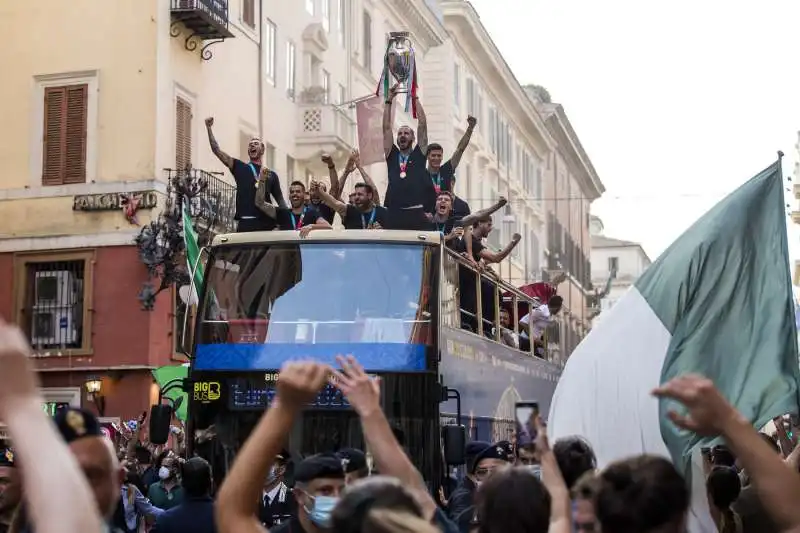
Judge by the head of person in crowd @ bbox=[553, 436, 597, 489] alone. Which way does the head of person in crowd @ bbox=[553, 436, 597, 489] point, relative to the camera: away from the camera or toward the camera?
away from the camera

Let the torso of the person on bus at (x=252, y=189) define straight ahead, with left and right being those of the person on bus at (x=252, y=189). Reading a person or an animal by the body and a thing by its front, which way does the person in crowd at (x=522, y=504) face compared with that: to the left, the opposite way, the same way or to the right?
the opposite way

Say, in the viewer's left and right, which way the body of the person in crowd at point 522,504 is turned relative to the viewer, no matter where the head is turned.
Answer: facing away from the viewer

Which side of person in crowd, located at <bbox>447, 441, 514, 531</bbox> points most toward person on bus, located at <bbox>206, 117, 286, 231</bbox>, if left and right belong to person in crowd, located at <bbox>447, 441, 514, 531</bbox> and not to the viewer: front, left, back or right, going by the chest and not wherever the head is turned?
back

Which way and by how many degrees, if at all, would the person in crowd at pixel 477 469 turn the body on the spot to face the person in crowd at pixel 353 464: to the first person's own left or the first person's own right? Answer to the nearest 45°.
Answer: approximately 45° to the first person's own right

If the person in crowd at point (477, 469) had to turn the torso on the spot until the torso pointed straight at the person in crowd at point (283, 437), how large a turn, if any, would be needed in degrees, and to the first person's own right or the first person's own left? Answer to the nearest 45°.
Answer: approximately 45° to the first person's own right

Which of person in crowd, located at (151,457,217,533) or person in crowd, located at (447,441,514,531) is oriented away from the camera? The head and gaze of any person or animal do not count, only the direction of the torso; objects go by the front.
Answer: person in crowd, located at (151,457,217,533)

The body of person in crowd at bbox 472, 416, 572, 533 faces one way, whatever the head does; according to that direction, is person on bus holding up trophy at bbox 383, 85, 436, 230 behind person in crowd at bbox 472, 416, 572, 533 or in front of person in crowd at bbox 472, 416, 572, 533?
in front

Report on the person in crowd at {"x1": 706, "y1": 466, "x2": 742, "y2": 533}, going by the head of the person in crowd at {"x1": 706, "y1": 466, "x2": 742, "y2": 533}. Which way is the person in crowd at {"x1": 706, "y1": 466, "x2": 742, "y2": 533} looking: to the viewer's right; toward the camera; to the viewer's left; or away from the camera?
away from the camera

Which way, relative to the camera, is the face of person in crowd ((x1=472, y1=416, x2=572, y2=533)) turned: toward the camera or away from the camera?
away from the camera

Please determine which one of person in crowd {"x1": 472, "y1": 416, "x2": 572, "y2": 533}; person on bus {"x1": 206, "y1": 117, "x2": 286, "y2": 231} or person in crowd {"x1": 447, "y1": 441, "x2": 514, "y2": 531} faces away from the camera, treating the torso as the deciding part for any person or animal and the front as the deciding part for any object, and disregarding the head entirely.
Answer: person in crowd {"x1": 472, "y1": 416, "x2": 572, "y2": 533}

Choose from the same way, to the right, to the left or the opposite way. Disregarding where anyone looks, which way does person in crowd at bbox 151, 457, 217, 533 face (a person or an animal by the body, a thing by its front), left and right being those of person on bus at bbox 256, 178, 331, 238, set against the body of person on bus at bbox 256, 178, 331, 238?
the opposite way

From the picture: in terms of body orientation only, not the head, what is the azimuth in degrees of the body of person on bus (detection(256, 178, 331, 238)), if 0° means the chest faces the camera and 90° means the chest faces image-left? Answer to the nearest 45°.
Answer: approximately 0°

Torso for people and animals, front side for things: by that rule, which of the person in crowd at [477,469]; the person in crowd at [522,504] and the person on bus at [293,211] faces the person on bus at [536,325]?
the person in crowd at [522,504]

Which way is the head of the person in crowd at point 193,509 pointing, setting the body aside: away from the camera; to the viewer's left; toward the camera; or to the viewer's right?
away from the camera

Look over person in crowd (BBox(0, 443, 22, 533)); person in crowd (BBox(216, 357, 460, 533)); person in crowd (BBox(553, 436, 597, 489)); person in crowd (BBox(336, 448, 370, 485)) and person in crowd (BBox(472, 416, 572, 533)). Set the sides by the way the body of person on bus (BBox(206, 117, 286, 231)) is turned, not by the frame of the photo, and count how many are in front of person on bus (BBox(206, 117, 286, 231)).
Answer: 5

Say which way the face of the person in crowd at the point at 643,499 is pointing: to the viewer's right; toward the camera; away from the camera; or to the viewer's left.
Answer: away from the camera
